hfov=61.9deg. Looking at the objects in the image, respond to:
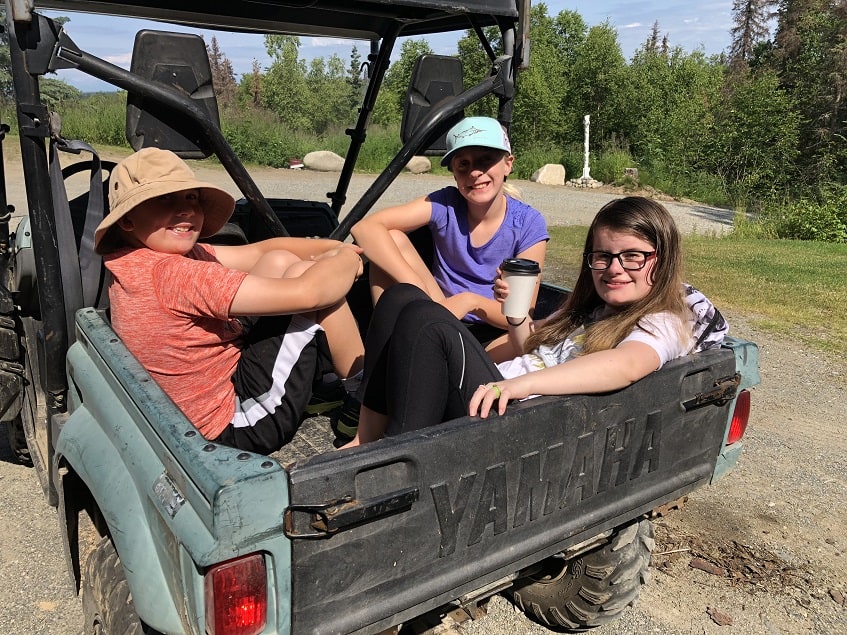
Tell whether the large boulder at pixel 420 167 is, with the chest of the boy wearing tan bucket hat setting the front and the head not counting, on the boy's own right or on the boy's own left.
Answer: on the boy's own left

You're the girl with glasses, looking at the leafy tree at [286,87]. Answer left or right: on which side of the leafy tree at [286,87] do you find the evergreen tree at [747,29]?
right

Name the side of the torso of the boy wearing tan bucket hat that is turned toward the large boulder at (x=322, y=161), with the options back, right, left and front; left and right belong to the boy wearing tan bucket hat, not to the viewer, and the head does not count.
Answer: left

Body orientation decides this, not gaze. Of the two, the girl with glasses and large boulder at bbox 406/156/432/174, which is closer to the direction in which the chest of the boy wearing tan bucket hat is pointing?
the girl with glasses

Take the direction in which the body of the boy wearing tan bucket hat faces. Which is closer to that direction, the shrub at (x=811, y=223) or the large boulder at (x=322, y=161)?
the shrub

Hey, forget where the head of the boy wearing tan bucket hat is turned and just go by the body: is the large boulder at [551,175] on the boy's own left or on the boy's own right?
on the boy's own left

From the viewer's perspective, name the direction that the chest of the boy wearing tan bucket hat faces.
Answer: to the viewer's right

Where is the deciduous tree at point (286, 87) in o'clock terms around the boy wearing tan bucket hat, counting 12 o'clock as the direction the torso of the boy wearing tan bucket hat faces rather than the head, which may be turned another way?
The deciduous tree is roughly at 9 o'clock from the boy wearing tan bucket hat.

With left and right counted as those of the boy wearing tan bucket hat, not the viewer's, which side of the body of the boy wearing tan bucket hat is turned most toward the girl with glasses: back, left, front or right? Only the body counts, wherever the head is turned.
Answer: front
